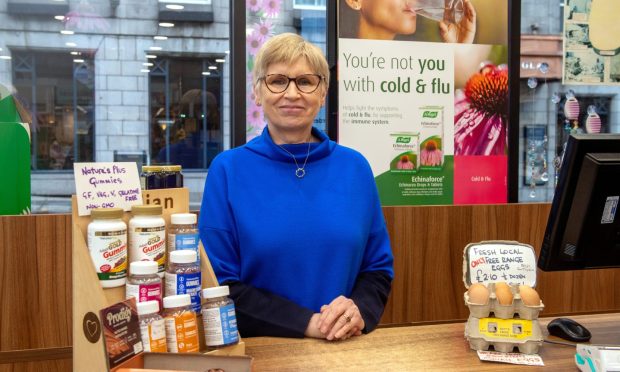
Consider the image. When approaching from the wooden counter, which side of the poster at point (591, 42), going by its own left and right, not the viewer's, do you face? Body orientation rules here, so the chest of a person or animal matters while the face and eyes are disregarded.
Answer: front

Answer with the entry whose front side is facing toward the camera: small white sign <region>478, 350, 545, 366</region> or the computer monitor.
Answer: the small white sign

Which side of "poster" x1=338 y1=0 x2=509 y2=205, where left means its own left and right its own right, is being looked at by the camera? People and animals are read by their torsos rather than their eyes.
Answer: front

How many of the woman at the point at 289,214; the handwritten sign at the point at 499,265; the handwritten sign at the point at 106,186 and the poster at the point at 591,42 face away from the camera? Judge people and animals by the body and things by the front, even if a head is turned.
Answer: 0

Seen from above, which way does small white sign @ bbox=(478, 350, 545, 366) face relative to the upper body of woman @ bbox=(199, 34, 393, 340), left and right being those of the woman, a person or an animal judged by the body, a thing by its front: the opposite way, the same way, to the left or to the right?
the same way

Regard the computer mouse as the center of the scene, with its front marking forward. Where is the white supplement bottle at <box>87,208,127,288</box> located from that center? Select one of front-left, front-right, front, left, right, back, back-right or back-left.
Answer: right

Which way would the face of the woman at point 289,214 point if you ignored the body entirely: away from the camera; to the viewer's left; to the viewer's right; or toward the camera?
toward the camera

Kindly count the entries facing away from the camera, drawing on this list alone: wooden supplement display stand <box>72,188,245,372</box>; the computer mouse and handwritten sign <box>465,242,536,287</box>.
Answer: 0

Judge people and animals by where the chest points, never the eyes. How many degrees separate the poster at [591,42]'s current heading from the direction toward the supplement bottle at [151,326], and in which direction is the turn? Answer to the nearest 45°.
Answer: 0° — it already faces it

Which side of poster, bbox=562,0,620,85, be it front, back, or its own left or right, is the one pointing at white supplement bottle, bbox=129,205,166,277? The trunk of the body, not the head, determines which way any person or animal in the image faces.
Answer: front

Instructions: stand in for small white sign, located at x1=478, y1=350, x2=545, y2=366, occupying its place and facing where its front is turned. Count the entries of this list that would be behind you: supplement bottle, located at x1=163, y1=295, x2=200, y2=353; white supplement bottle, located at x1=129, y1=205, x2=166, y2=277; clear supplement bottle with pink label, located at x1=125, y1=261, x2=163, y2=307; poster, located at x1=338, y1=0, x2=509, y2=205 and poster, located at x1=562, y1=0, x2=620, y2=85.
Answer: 2

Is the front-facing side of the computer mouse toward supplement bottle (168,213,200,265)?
no

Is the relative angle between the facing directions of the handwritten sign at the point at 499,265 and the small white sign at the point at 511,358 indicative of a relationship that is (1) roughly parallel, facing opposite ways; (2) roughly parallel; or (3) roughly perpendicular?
roughly parallel

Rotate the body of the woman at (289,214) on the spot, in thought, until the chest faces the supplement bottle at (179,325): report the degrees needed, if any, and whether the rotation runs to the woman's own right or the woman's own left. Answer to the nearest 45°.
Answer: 0° — they already face it

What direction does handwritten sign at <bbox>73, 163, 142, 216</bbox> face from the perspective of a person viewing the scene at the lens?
facing the viewer

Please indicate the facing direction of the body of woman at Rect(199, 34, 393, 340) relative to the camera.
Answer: toward the camera

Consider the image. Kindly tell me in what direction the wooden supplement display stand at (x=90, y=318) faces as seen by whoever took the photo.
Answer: facing the viewer and to the right of the viewer
